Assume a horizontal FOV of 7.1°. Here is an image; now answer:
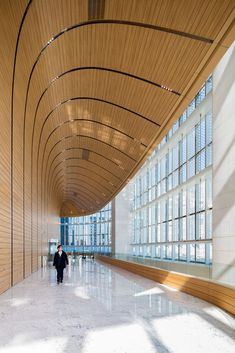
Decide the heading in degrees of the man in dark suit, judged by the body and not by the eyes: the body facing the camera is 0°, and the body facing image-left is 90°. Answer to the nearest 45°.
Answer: approximately 0°

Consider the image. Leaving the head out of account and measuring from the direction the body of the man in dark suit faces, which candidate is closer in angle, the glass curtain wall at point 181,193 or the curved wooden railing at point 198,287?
the curved wooden railing
